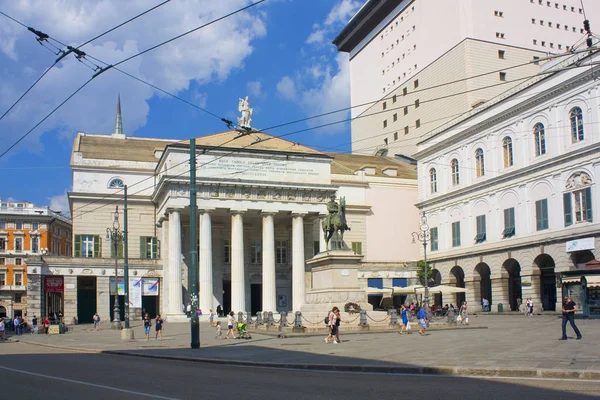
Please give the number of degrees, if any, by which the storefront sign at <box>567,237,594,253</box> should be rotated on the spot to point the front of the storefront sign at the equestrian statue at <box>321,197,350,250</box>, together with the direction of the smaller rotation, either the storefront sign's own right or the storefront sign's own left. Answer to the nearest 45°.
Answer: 0° — it already faces it

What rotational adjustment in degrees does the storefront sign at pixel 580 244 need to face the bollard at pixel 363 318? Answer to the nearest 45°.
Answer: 0° — it already faces it

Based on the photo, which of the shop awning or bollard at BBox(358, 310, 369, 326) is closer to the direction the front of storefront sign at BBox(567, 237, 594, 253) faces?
the bollard

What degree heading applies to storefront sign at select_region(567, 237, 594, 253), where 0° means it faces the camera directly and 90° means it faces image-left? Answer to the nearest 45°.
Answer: approximately 45°
